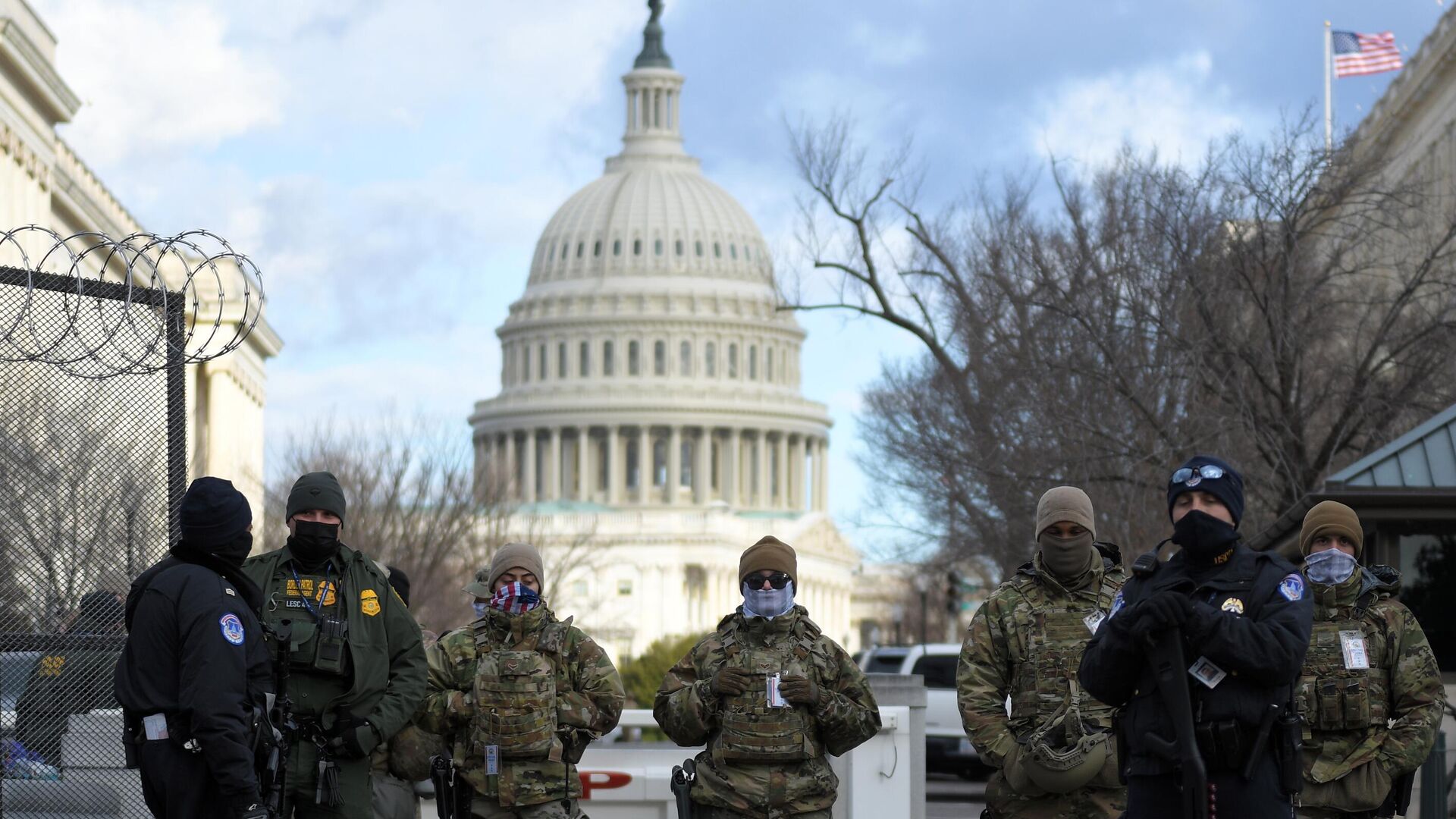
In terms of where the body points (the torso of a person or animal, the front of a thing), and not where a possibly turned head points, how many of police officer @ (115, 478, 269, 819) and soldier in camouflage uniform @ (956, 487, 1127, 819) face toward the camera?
1

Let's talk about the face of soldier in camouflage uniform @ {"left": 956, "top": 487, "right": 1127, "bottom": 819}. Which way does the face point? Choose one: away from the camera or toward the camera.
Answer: toward the camera

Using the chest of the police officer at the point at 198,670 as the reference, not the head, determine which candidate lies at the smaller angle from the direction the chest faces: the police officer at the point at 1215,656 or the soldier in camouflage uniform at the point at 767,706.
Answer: the soldier in camouflage uniform

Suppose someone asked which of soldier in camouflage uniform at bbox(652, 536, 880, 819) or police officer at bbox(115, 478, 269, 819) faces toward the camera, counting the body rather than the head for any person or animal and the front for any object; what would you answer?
the soldier in camouflage uniform

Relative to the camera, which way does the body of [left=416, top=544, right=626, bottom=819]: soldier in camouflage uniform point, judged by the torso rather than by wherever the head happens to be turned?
toward the camera

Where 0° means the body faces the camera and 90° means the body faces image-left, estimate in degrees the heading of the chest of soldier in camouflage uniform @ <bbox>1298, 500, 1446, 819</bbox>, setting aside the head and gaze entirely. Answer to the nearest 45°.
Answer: approximately 0°

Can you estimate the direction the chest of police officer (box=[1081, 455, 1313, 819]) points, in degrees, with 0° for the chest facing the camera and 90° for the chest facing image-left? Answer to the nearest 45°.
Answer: approximately 45°

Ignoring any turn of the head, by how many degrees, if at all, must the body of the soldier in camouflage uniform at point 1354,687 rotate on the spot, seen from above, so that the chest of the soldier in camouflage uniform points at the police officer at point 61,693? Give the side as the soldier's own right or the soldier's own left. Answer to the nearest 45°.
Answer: approximately 90° to the soldier's own right

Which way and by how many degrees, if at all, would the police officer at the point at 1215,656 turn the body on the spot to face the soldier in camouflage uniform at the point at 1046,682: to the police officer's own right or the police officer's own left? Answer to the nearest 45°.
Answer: approximately 90° to the police officer's own right

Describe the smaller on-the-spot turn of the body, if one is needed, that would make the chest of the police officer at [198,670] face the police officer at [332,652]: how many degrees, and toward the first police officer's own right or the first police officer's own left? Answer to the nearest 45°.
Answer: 0° — they already face them

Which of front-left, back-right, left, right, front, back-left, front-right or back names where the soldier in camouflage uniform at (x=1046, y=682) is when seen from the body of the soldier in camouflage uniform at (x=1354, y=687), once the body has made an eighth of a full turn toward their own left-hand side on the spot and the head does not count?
right

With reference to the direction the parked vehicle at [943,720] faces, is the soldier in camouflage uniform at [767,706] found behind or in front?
in front

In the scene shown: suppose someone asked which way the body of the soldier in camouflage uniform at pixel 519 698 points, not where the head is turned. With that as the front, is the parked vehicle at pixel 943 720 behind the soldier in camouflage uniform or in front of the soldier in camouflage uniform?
behind

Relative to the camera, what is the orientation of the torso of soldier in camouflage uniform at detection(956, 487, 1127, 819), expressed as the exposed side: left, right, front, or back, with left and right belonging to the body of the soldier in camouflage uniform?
front

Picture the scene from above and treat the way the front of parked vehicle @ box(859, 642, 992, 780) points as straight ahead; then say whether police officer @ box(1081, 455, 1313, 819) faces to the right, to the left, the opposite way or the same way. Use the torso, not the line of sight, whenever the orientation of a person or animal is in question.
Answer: the same way

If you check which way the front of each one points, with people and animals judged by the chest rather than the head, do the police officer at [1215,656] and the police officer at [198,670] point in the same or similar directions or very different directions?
very different directions
